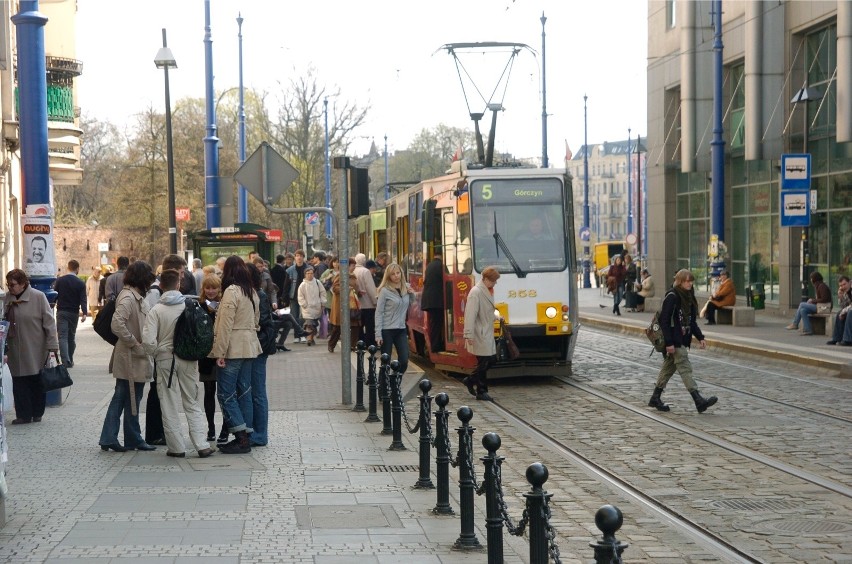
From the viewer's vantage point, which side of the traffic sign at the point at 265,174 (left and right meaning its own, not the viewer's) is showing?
back

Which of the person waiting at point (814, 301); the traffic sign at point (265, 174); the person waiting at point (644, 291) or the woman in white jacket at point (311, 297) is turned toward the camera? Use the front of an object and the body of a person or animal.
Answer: the woman in white jacket

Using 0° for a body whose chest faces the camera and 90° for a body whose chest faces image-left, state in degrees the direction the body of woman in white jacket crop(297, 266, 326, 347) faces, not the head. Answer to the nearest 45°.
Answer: approximately 0°

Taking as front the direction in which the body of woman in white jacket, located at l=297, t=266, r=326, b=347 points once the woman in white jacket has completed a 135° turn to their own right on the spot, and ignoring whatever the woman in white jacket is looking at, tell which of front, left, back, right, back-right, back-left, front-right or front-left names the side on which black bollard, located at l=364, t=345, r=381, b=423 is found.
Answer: back-left

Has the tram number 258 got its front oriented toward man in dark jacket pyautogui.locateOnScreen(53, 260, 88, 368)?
no

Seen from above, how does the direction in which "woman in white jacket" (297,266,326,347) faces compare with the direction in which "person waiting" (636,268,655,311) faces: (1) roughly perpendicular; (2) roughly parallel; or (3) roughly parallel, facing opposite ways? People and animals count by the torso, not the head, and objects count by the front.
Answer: roughly perpendicular

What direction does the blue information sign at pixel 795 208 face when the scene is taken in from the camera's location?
facing the viewer

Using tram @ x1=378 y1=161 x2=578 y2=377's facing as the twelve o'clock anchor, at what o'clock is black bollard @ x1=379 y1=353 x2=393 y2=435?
The black bollard is roughly at 2 o'clock from the tram.

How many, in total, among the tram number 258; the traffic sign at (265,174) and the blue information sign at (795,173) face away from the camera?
1

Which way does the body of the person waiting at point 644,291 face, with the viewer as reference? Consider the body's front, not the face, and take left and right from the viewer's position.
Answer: facing to the left of the viewer

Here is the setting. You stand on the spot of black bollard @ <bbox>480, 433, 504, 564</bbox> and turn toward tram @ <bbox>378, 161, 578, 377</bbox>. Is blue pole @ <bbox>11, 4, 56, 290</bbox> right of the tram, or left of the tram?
left

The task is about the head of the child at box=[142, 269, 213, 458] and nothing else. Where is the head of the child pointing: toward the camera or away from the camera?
away from the camera

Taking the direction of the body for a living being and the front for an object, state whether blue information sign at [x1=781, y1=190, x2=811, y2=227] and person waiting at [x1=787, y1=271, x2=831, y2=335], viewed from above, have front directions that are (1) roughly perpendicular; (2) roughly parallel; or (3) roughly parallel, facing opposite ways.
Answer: roughly perpendicular

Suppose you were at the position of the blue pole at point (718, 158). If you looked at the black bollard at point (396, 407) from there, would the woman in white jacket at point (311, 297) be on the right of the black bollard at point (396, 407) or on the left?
right

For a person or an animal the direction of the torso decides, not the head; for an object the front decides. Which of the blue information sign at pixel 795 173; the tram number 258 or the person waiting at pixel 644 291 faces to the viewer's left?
the person waiting

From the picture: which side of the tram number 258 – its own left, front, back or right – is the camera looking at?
front

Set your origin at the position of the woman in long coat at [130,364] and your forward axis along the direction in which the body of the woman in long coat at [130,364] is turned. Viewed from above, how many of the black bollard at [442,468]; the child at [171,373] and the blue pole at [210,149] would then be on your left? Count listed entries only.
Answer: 1

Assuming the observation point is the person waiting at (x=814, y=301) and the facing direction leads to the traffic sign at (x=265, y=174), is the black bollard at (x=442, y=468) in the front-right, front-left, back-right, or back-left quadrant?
front-left

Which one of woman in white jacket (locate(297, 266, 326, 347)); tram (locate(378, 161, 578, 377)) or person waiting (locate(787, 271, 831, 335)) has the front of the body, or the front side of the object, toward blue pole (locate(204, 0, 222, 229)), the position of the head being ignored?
the person waiting
